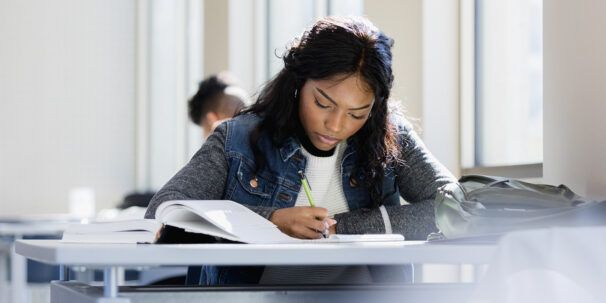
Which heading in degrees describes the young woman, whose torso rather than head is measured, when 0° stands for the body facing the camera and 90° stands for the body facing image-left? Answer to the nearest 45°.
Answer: approximately 0°

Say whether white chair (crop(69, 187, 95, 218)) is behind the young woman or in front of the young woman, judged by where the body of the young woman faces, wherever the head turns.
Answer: behind

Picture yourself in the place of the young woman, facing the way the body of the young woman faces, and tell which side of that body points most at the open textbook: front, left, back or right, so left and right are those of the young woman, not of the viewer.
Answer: front

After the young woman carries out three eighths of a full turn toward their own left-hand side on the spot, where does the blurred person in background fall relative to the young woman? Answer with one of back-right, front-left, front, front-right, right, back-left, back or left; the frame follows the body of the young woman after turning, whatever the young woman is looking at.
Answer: front-left
